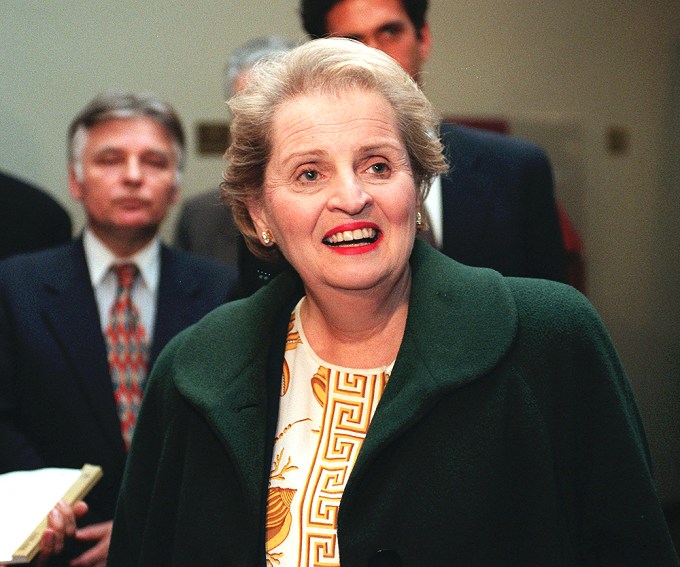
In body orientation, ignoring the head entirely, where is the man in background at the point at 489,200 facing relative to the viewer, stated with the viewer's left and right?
facing the viewer

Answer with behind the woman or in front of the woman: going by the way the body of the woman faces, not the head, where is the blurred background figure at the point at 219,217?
behind

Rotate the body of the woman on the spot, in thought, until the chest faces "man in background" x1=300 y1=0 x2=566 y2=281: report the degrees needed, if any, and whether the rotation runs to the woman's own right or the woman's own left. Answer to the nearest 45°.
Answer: approximately 180°

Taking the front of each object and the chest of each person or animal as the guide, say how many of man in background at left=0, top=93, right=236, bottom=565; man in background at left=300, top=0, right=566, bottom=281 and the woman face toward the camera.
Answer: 3

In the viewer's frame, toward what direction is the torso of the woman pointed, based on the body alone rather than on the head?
toward the camera

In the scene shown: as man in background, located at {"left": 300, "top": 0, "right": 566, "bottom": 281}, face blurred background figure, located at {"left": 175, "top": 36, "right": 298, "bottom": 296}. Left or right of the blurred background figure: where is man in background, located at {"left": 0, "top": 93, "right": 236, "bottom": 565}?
left

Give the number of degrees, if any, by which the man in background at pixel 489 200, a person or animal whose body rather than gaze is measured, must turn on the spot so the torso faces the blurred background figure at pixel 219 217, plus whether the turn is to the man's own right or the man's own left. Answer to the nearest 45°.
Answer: approximately 135° to the man's own right

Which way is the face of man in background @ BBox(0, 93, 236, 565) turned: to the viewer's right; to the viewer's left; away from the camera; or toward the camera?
toward the camera

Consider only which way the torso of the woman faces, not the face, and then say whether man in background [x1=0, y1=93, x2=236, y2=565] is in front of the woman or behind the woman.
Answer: behind

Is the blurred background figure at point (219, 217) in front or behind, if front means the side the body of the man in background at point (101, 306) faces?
behind

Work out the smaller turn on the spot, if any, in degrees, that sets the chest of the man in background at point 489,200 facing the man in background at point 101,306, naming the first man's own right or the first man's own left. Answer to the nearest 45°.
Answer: approximately 90° to the first man's own right

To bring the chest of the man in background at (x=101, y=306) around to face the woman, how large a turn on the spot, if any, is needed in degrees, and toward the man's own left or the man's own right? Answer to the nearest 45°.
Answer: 0° — they already face them

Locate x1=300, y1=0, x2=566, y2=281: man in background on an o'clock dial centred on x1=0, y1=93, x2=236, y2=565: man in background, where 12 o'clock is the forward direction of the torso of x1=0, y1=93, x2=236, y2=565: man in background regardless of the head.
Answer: x1=300, y1=0, x2=566, y2=281: man in background is roughly at 10 o'clock from x1=0, y1=93, x2=236, y2=565: man in background.

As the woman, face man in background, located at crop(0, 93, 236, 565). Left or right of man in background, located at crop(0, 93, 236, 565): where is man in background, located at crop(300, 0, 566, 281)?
right

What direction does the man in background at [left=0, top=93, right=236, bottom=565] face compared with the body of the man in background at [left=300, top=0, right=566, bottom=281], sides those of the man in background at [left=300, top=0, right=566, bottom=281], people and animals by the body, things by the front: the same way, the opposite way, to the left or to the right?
the same way
